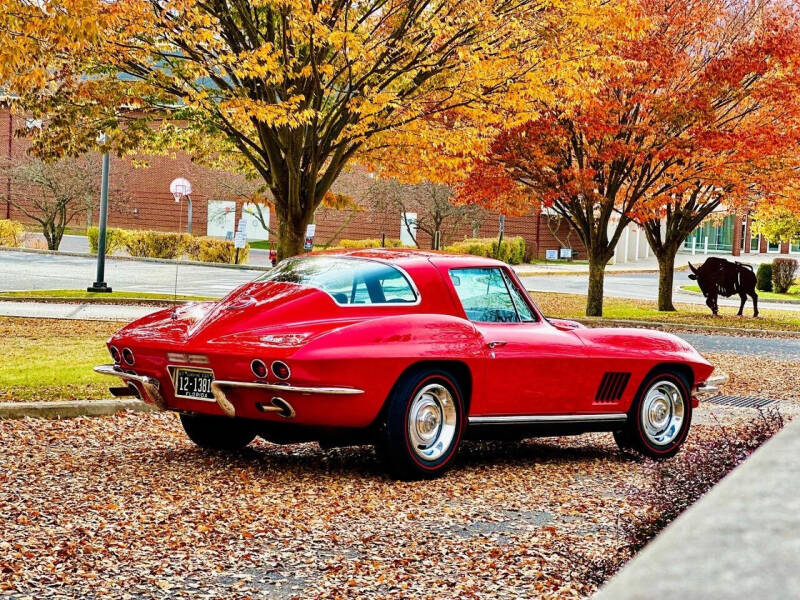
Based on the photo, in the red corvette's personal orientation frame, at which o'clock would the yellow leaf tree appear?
The yellow leaf tree is roughly at 10 o'clock from the red corvette.

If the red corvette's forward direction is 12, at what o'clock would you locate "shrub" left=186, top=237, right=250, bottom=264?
The shrub is roughly at 10 o'clock from the red corvette.

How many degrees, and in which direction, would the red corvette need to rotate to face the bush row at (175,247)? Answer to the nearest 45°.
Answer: approximately 45° to its left

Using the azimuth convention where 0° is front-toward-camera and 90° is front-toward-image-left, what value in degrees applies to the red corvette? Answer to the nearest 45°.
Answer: approximately 225°

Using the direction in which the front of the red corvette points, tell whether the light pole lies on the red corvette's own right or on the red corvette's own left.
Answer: on the red corvette's own left

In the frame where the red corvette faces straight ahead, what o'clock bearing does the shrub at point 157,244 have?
The shrub is roughly at 10 o'clock from the red corvette.

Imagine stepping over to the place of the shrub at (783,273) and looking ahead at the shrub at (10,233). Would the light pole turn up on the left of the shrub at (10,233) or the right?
left

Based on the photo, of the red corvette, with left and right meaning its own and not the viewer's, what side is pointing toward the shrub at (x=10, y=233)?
left

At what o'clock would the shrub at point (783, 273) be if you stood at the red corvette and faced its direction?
The shrub is roughly at 11 o'clock from the red corvette.
